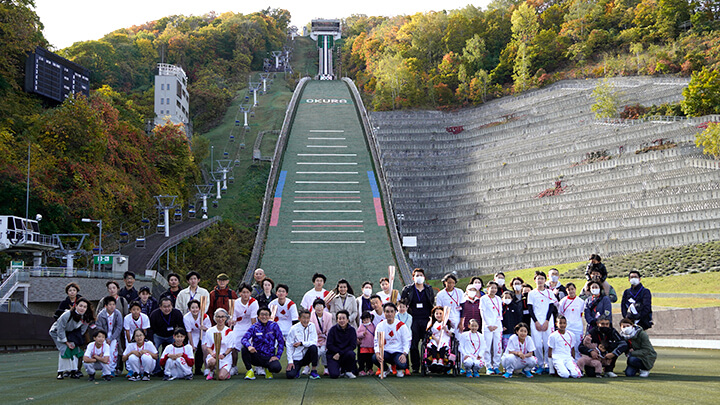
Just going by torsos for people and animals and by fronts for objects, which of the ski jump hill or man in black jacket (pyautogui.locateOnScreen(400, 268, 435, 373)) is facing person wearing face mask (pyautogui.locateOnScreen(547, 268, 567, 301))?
the ski jump hill

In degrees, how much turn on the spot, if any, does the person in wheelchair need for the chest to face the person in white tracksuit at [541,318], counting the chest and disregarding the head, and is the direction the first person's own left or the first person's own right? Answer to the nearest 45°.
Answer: approximately 135° to the first person's own left

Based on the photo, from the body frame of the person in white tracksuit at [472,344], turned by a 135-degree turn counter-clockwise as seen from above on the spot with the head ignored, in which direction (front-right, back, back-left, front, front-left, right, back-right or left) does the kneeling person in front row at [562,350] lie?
front-right

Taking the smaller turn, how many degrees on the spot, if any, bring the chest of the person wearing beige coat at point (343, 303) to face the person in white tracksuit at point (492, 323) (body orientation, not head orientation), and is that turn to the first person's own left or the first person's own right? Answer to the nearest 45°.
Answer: approximately 90° to the first person's own left

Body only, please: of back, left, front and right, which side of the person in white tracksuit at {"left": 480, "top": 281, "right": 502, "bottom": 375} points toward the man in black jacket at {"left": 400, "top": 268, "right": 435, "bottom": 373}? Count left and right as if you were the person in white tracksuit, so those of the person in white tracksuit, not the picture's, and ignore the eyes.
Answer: right

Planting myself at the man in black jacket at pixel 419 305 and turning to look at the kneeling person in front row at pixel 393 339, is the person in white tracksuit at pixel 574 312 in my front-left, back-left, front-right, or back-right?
back-left

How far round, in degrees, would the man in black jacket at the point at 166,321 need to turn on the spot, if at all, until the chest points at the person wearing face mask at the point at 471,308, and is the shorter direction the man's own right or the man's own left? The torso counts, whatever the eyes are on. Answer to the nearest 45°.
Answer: approximately 90° to the man's own left

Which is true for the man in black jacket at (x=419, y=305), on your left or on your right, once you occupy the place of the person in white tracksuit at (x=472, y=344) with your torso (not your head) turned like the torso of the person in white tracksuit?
on your right

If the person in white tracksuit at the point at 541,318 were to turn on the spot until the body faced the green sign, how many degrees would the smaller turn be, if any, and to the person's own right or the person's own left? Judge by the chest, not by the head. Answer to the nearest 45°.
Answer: approximately 135° to the person's own right

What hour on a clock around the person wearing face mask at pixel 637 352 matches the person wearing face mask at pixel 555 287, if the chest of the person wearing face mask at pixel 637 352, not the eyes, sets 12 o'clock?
the person wearing face mask at pixel 555 287 is roughly at 3 o'clock from the person wearing face mask at pixel 637 352.

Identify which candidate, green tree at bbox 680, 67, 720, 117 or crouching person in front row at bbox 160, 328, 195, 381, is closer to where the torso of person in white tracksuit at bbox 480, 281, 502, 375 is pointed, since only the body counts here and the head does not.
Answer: the crouching person in front row

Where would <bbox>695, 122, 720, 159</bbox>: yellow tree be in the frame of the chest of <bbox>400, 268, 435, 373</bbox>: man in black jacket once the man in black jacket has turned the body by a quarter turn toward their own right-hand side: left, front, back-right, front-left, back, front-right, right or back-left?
back-right
